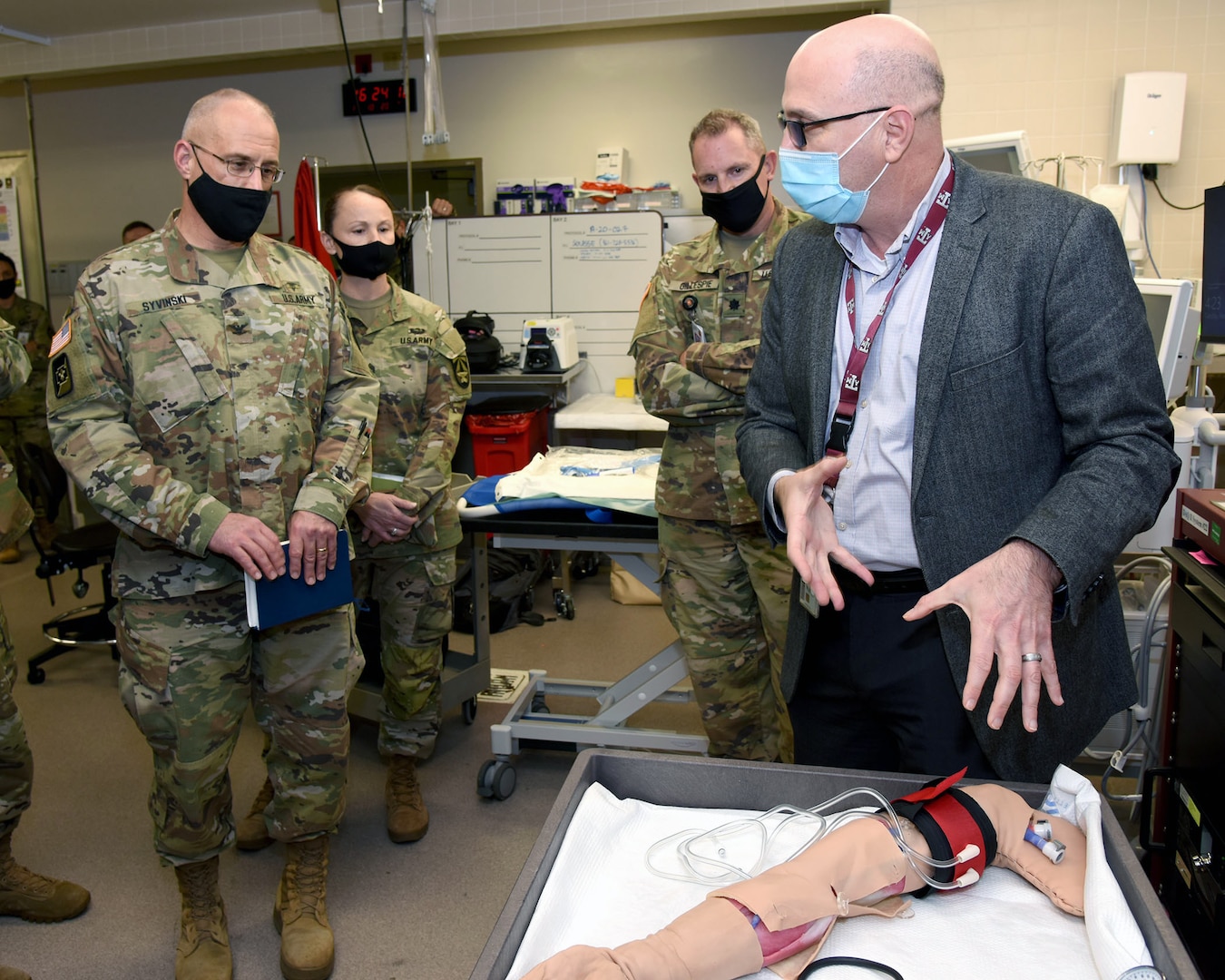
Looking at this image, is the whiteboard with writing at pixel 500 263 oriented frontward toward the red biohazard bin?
yes

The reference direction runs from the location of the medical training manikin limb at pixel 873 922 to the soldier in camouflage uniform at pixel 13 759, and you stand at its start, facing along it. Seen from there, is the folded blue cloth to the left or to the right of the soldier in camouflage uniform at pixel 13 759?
right

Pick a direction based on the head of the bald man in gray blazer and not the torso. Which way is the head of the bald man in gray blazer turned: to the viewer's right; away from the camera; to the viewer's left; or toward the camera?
to the viewer's left

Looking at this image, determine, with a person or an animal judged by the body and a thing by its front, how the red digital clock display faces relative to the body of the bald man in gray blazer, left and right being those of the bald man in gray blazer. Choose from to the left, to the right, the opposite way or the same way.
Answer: to the left

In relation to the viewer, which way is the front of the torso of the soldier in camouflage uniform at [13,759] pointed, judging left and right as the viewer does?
facing to the right of the viewer

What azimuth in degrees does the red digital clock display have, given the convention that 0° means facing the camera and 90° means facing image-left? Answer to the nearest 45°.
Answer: approximately 0°

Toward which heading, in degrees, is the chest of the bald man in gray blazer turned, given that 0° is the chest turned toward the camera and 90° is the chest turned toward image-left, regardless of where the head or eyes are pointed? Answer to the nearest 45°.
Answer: approximately 45°

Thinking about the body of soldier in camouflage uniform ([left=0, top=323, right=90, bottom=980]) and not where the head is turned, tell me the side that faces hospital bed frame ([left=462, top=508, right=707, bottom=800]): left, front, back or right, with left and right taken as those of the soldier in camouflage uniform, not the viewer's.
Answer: front

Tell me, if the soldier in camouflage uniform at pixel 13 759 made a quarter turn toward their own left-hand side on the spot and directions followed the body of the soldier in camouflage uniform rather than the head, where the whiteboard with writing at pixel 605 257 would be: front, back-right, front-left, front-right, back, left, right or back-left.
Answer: front-right

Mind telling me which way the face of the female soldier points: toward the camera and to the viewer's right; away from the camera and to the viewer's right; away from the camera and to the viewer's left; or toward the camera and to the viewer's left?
toward the camera and to the viewer's right
